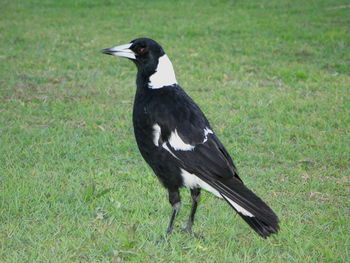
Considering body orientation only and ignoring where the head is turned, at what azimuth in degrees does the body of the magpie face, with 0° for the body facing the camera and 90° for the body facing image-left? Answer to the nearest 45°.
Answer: approximately 90°
